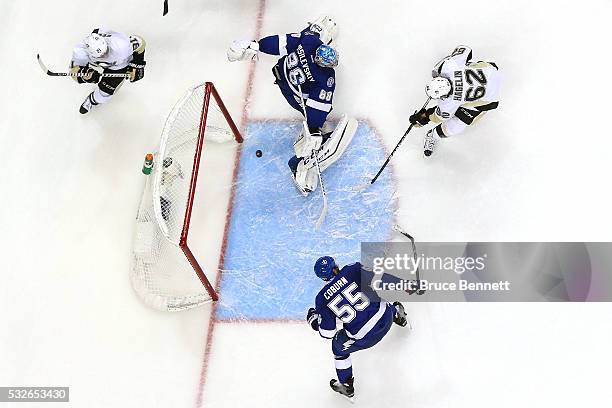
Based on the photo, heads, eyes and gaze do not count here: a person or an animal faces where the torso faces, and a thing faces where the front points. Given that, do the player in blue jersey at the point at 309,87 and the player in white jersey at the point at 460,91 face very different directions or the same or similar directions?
very different directions

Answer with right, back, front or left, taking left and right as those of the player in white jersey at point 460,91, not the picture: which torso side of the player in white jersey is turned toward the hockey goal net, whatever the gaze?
front

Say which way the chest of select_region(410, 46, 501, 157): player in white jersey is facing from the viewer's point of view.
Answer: to the viewer's left

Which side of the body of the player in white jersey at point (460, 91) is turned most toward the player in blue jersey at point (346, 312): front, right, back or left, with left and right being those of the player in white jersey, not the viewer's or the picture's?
left

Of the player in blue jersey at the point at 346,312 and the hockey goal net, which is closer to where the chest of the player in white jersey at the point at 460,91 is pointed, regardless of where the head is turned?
the hockey goal net

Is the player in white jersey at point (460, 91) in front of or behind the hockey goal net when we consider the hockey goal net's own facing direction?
in front

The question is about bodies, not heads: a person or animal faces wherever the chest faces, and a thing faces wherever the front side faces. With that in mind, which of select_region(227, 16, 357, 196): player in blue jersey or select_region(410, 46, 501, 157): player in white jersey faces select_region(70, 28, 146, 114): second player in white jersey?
the player in white jersey

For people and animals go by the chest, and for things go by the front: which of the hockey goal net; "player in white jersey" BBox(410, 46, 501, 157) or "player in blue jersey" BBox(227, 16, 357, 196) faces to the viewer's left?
the player in white jersey

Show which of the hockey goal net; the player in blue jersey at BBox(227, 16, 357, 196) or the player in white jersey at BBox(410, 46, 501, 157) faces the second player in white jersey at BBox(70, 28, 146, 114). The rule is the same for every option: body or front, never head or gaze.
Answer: the player in white jersey

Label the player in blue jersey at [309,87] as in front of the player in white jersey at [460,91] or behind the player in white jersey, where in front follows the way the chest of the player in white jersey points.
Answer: in front

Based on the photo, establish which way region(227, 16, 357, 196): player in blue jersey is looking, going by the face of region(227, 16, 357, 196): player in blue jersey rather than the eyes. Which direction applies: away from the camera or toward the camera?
away from the camera

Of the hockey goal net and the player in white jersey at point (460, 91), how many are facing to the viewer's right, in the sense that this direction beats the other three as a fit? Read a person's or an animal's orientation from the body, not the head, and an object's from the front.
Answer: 1

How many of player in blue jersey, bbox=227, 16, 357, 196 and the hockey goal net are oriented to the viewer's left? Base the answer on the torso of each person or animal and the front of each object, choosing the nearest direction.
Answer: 0

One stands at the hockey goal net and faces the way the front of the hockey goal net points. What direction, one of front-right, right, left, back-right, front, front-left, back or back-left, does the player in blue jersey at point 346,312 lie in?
front-right

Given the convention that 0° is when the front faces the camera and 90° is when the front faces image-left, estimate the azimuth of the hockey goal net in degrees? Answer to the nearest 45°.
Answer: approximately 270°
